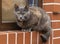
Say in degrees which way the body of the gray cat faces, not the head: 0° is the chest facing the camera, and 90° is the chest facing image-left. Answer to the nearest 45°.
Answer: approximately 45°
